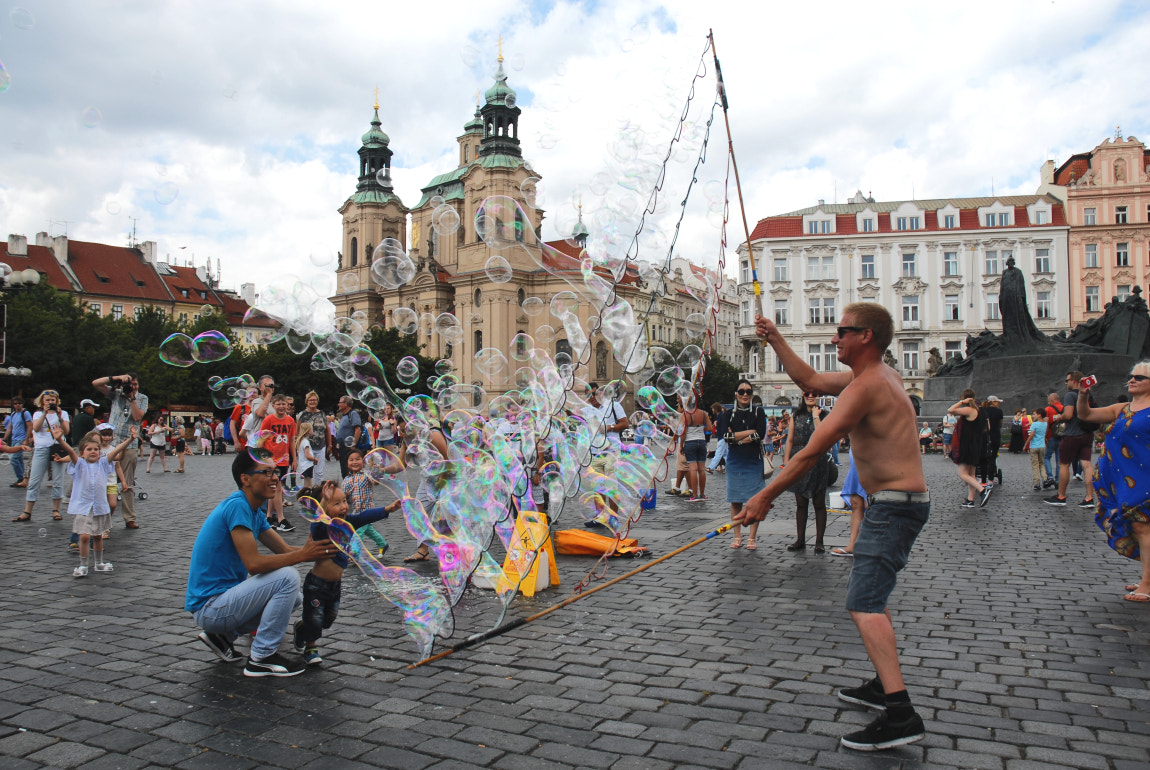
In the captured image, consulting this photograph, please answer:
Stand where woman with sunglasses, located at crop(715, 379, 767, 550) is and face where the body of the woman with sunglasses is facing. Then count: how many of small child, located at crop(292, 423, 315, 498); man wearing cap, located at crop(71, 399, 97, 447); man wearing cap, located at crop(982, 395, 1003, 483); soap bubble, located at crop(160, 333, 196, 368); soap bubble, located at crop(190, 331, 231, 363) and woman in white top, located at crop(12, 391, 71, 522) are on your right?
5

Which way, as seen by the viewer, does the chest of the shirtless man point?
to the viewer's left

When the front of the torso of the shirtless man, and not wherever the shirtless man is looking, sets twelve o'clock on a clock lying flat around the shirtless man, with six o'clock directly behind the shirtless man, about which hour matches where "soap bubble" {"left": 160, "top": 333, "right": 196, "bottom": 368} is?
The soap bubble is roughly at 1 o'clock from the shirtless man.

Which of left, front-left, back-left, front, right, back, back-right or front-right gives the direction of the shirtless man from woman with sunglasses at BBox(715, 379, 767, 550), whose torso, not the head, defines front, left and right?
front

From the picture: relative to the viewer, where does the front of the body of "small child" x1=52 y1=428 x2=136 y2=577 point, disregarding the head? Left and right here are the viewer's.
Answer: facing the viewer

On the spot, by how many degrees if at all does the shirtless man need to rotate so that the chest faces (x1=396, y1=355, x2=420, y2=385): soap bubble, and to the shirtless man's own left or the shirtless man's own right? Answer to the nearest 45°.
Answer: approximately 45° to the shirtless man's own right

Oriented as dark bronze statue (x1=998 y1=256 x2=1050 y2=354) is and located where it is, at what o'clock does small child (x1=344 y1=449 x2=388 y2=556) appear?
The small child is roughly at 11 o'clock from the dark bronze statue.

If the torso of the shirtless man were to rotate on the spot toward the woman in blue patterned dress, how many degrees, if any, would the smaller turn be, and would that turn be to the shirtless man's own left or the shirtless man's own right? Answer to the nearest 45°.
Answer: approximately 135° to the shirtless man's own right

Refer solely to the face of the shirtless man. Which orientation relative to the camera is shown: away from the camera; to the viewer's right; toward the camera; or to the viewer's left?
to the viewer's left

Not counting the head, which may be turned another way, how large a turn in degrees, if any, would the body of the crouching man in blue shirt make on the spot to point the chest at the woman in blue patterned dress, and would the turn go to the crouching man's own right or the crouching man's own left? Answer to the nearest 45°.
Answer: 0° — they already face them

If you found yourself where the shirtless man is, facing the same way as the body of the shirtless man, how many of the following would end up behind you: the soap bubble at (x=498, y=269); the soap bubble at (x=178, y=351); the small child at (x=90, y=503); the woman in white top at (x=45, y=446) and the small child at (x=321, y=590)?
0

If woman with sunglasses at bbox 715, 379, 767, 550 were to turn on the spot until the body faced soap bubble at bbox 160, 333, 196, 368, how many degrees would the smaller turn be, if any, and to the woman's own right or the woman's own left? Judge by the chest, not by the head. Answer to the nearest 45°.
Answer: approximately 90° to the woman's own right

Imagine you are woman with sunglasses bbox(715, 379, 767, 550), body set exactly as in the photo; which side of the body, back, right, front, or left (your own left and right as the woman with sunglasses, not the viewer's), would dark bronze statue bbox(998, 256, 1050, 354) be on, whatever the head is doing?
back

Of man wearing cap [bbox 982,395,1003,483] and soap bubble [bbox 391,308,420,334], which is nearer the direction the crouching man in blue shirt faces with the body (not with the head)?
the man wearing cap

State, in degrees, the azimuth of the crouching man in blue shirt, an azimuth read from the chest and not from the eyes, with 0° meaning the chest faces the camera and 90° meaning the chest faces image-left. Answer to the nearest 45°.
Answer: approximately 270°

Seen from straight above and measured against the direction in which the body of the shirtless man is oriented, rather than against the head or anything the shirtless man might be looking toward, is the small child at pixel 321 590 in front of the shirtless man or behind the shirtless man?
in front

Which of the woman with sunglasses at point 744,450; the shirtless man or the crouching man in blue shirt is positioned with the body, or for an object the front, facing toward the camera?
the woman with sunglasses

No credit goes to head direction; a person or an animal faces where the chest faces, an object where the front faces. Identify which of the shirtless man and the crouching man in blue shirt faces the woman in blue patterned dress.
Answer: the crouching man in blue shirt

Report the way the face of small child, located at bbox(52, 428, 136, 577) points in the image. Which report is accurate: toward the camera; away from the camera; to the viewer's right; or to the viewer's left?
toward the camera

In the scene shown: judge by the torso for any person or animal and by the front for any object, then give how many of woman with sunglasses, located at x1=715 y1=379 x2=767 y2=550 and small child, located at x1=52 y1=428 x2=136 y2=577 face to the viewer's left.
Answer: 0
